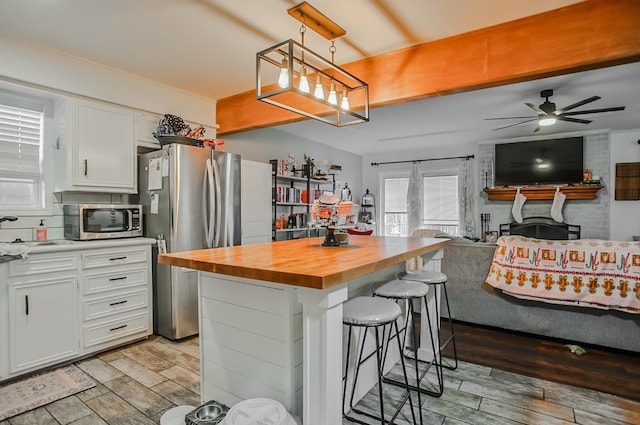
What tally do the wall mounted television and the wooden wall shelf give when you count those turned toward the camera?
2

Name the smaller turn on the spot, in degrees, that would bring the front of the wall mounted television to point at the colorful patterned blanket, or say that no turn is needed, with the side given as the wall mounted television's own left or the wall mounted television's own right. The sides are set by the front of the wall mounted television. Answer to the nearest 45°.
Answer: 0° — it already faces it

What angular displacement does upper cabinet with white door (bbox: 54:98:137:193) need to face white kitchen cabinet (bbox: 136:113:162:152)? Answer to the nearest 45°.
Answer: approximately 90° to its left

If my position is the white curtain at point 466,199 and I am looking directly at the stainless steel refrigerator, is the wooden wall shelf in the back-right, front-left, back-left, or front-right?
back-left

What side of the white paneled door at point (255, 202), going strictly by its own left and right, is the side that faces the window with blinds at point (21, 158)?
right

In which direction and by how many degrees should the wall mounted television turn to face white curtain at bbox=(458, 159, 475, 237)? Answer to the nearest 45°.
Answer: approximately 90° to its right

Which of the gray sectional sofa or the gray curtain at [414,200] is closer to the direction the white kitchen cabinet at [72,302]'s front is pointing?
the gray sectional sofa

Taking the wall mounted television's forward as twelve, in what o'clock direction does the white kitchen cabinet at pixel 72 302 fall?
The white kitchen cabinet is roughly at 1 o'clock from the wall mounted television.

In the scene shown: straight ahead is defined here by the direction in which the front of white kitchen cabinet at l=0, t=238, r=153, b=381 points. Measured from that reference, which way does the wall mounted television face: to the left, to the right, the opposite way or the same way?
to the right

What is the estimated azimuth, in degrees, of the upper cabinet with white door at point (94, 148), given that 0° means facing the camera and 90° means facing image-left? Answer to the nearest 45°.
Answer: approximately 315°

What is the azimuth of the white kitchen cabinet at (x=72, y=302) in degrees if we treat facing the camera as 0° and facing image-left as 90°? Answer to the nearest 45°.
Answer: approximately 315°
